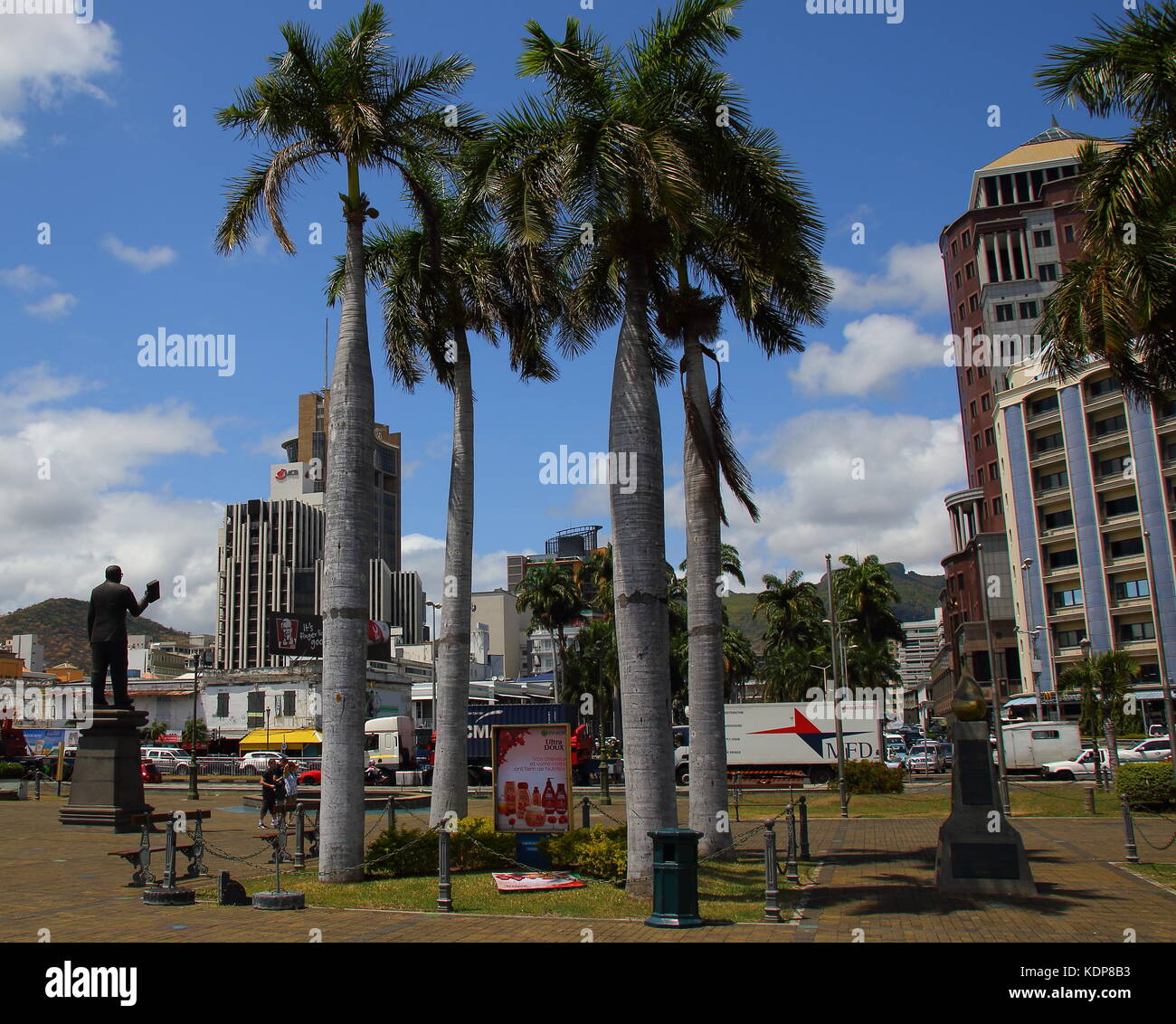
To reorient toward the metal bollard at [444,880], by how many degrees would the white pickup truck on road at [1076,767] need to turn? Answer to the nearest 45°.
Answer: approximately 90° to its left

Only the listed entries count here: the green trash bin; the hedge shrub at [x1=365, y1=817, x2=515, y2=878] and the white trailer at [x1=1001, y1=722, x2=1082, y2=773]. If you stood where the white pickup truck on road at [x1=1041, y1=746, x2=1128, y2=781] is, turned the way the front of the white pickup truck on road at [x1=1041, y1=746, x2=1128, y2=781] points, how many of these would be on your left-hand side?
2

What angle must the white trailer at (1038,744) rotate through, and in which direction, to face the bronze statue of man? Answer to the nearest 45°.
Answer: approximately 45° to its left

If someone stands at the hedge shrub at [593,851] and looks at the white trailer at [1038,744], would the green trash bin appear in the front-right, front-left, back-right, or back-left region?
back-right

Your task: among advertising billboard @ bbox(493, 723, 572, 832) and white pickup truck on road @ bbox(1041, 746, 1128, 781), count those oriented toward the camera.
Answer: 1

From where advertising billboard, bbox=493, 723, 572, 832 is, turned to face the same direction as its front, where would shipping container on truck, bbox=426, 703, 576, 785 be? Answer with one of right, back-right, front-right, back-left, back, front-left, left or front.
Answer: back

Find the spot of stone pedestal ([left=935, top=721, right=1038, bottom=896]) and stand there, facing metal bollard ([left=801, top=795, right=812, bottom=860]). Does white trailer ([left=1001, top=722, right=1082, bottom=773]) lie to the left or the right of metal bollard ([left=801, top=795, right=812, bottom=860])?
right

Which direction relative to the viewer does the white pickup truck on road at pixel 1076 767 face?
to the viewer's left

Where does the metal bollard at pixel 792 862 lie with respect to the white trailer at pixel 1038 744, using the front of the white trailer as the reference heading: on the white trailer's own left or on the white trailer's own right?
on the white trailer's own left

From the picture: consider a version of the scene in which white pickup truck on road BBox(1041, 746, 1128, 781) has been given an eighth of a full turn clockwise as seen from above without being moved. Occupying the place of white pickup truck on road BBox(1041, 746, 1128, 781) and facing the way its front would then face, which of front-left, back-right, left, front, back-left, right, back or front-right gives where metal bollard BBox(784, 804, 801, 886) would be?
back-left
